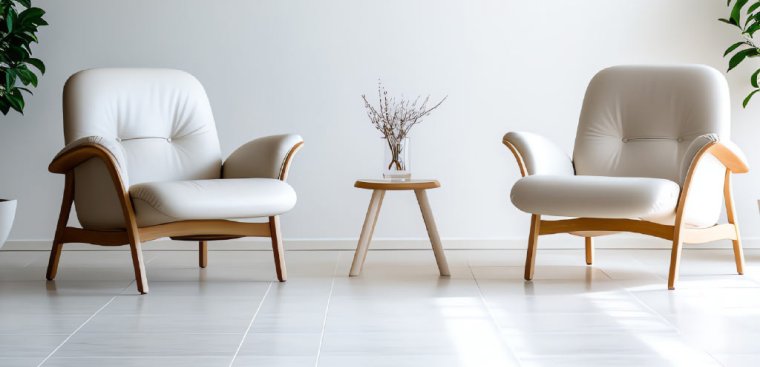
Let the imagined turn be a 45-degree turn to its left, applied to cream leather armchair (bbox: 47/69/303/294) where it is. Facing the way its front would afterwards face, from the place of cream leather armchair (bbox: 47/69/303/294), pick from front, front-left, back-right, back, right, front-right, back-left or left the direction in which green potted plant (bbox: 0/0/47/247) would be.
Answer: back-left

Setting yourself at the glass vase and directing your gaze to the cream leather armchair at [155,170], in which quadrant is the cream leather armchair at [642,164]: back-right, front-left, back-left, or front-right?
back-left

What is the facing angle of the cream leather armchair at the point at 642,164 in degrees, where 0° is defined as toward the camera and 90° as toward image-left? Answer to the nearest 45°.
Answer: approximately 45°

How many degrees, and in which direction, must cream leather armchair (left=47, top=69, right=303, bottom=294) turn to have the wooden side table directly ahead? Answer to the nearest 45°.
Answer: approximately 45° to its left

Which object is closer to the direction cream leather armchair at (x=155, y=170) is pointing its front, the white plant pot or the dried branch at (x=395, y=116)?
the dried branch

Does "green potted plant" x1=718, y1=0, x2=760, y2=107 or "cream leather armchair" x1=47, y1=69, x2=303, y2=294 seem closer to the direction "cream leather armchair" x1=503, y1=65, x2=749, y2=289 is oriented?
the cream leather armchair

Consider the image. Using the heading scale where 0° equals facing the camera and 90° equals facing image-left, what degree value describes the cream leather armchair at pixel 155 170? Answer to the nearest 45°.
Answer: approximately 315°

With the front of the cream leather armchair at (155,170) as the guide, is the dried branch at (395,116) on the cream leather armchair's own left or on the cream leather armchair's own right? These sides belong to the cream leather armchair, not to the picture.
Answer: on the cream leather armchair's own left

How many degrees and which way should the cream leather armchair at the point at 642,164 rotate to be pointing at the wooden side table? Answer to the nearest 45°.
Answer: approximately 45° to its right
